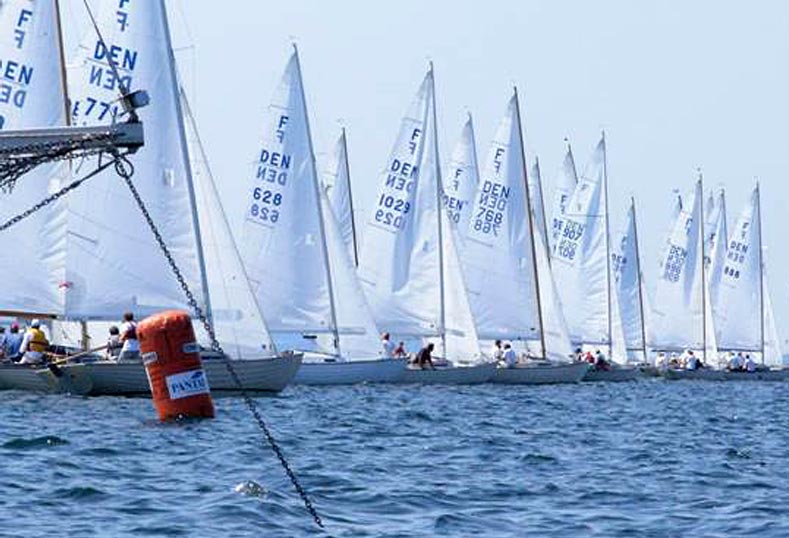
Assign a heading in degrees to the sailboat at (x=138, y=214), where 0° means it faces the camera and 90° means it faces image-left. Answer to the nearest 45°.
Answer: approximately 270°

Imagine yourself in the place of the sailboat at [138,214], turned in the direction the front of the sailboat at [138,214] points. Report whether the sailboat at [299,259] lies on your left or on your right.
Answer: on your left
